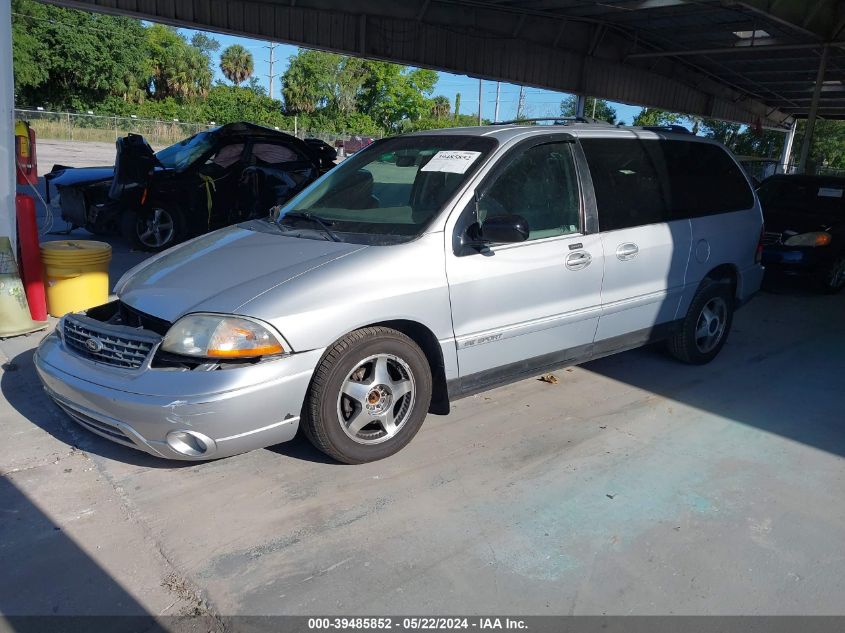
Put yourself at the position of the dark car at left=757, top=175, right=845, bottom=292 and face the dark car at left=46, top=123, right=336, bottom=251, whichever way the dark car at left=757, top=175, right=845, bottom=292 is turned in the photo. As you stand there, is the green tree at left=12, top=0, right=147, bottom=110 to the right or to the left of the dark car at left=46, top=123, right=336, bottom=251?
right

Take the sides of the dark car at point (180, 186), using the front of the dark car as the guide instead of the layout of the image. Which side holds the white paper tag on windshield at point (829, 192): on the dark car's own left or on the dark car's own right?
on the dark car's own left

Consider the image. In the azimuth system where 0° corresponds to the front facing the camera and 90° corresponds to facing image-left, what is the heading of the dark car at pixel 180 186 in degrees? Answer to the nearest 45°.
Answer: approximately 45°

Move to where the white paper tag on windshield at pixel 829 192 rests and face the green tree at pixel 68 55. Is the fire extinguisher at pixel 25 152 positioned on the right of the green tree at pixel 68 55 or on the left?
left

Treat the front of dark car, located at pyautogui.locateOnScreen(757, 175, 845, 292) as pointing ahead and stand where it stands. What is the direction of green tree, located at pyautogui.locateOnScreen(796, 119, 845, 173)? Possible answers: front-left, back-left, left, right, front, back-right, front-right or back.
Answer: back-right

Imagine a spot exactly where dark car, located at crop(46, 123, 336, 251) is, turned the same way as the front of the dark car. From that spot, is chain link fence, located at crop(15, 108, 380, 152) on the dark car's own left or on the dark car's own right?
on the dark car's own right

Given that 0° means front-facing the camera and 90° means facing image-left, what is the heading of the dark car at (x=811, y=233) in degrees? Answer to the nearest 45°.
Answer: approximately 45°

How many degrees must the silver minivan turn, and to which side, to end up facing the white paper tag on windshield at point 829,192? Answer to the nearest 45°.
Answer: approximately 180°

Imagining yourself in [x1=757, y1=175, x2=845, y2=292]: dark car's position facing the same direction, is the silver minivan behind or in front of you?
in front

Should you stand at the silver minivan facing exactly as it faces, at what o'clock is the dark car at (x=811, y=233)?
The dark car is roughly at 6 o'clock from the silver minivan.

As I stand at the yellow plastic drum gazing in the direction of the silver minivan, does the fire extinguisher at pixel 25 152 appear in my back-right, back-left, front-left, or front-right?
back-left
